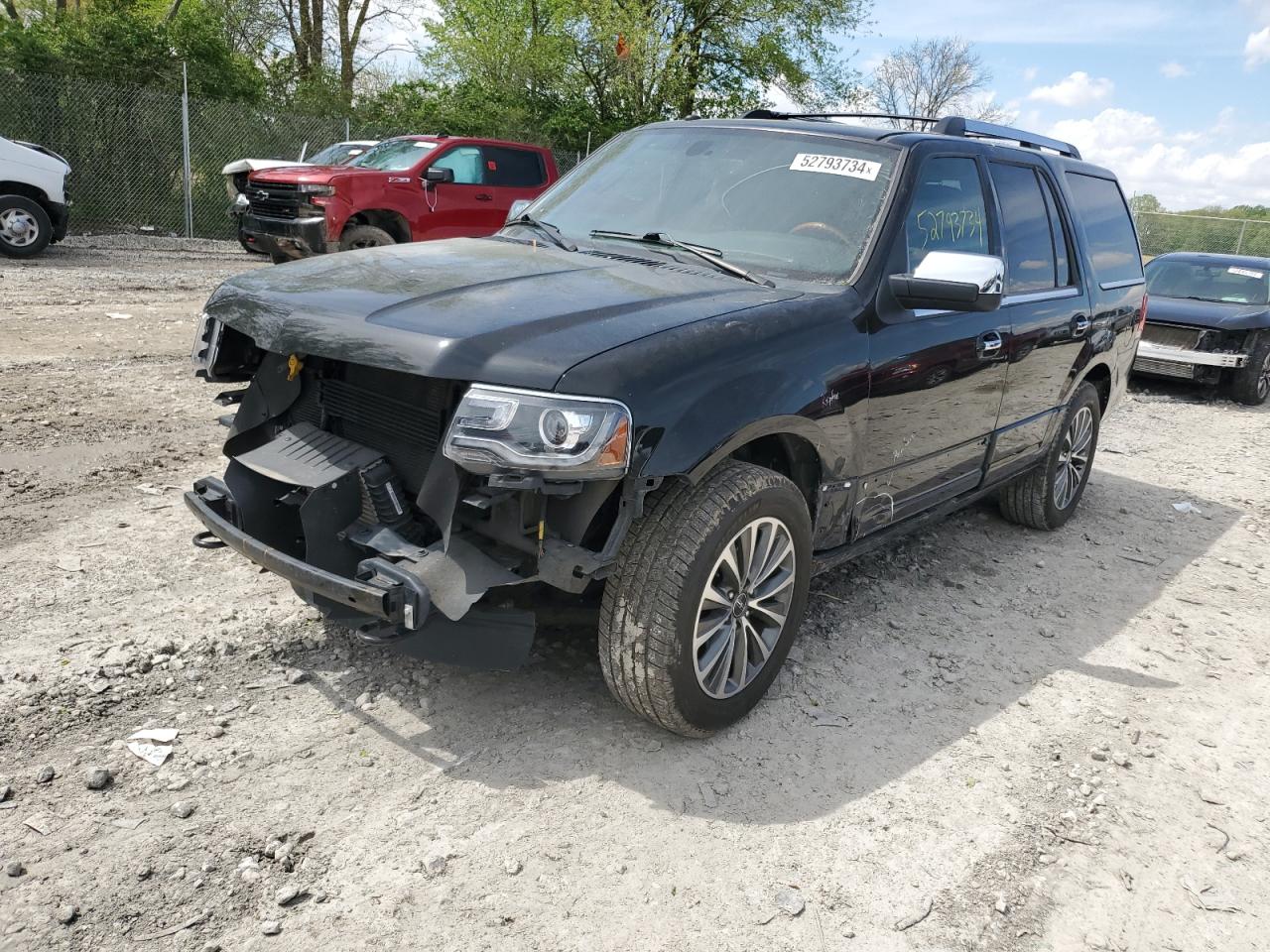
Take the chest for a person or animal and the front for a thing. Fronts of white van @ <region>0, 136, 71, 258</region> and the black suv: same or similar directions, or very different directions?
very different directions

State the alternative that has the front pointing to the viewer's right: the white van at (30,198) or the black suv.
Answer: the white van

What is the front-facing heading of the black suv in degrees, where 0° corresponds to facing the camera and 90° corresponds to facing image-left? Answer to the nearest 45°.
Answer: approximately 45°

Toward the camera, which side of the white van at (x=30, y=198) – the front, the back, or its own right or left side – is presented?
right

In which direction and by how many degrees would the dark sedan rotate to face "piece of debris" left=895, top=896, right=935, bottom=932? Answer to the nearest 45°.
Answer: approximately 45° to its left
